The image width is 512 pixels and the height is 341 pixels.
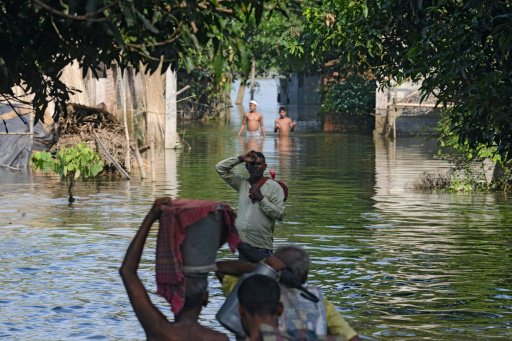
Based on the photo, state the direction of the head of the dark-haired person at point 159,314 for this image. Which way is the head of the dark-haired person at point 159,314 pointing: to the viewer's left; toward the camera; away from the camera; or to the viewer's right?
away from the camera

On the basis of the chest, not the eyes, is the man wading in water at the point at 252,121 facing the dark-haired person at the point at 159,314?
yes

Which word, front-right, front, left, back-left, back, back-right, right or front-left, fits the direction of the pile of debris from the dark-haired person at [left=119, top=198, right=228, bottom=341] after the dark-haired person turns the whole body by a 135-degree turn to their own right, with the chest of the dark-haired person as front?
back-left

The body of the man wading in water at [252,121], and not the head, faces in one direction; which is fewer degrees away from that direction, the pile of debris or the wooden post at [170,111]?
the pile of debris

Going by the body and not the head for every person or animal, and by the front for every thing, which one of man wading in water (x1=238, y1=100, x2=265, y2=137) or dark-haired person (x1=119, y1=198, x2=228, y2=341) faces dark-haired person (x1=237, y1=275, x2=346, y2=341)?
the man wading in water

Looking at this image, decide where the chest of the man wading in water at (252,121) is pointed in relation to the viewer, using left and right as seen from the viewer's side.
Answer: facing the viewer

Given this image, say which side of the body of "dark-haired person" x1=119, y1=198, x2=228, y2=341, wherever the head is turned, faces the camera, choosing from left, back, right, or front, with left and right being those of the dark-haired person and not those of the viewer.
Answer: back

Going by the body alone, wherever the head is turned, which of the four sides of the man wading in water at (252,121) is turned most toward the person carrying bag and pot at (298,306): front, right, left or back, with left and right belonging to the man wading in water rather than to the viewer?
front

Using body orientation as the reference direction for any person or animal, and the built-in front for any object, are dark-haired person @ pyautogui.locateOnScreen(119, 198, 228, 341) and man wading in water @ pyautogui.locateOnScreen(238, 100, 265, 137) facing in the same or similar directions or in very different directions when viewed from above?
very different directions

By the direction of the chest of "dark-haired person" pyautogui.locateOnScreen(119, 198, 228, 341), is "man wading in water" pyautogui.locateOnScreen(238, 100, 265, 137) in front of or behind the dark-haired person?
in front

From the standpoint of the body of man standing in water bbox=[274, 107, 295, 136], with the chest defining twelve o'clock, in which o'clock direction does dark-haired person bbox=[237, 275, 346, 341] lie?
The dark-haired person is roughly at 12 o'clock from the man standing in water.

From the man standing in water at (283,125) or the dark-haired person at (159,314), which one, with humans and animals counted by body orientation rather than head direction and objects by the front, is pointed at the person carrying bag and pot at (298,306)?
the man standing in water

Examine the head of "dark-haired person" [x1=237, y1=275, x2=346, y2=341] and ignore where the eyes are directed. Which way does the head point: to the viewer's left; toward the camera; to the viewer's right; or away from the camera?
away from the camera

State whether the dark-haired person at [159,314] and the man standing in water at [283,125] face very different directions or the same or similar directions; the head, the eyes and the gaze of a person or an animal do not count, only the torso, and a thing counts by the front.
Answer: very different directions
